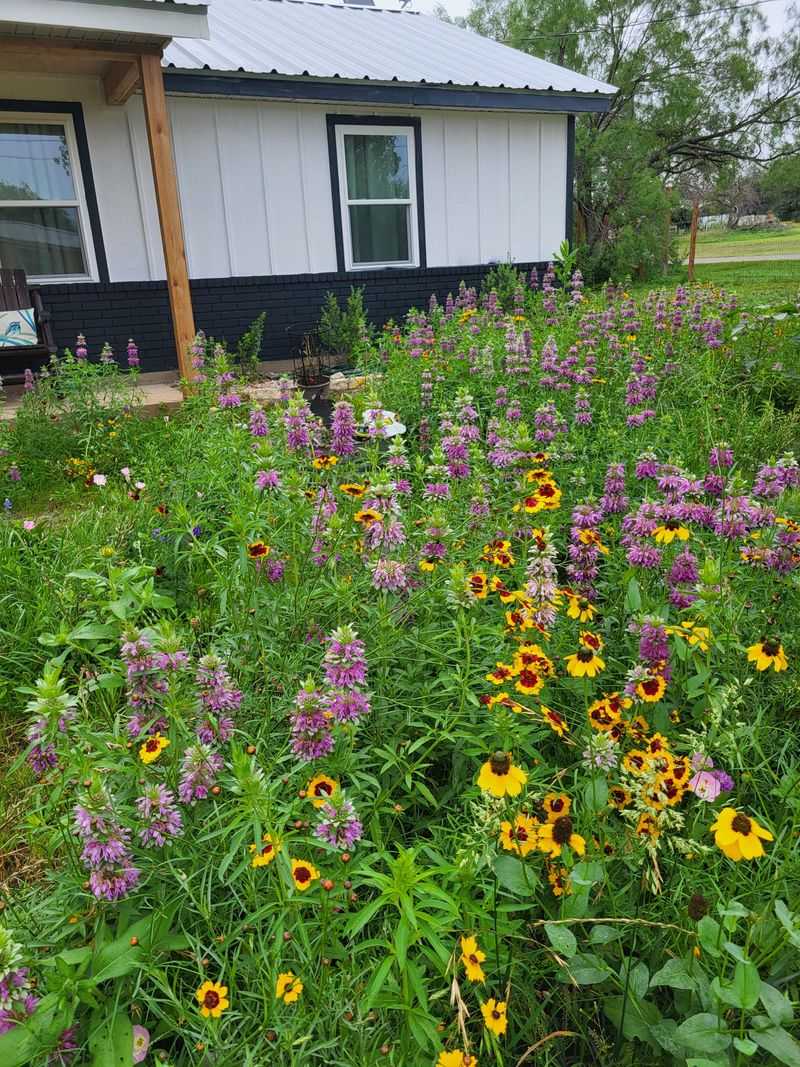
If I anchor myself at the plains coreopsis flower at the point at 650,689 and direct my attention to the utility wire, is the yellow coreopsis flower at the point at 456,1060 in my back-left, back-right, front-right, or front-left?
back-left

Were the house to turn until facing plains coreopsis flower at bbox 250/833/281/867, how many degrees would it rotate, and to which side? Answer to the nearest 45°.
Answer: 0° — it already faces it

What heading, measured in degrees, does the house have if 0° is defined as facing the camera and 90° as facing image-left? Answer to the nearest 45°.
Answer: approximately 0°

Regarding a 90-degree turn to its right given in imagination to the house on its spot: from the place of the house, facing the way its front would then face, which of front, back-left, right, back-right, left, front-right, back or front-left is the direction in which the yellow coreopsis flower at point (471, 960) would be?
left

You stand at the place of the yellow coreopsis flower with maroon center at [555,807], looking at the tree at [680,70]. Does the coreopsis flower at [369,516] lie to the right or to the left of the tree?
left

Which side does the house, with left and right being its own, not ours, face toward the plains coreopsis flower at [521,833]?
front

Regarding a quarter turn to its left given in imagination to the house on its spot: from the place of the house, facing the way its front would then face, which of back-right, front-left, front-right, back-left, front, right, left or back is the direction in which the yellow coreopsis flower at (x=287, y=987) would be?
right

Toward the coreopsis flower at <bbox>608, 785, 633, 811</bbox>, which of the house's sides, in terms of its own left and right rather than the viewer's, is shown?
front

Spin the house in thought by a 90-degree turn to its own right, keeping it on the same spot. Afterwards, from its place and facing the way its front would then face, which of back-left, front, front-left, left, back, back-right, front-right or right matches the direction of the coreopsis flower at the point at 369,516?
left

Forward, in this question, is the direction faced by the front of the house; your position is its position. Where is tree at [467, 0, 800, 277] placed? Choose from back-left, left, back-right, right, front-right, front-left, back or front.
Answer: back-left

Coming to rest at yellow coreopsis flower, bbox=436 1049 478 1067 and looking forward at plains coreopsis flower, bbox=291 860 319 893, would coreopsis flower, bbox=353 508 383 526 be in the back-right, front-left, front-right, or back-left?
front-right

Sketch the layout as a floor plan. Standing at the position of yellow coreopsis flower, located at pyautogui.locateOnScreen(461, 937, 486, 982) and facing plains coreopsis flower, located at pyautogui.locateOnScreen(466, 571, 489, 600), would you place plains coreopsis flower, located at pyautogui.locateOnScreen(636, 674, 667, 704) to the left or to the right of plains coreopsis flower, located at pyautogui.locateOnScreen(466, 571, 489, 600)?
right

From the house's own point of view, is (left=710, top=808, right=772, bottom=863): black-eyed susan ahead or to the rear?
ahead

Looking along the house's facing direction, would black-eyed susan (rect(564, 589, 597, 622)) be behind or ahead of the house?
ahead

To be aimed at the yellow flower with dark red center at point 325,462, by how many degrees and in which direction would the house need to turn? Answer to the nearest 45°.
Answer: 0° — it already faces it

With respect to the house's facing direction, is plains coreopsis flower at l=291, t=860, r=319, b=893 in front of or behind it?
in front

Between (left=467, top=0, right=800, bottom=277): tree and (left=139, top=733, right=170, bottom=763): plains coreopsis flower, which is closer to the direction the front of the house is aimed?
the plains coreopsis flower
